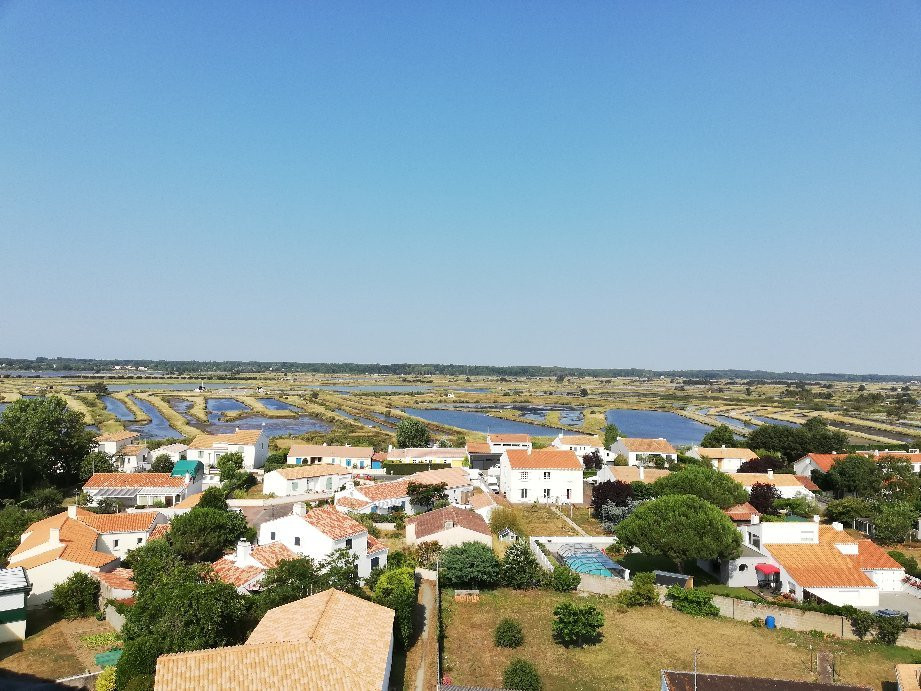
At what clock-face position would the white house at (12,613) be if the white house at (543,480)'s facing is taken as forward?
the white house at (12,613) is roughly at 1 o'clock from the white house at (543,480).

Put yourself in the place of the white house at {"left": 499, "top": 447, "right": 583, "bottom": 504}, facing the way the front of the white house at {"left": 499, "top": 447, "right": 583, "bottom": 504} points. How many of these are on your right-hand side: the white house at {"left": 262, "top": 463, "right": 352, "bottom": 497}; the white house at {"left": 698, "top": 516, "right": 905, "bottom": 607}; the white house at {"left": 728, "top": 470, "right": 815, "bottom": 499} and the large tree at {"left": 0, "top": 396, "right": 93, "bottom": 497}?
2

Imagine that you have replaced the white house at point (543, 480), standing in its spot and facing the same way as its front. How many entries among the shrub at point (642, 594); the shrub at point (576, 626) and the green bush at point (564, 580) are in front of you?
3

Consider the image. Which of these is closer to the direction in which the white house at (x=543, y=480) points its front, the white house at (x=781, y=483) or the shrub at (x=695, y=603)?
the shrub

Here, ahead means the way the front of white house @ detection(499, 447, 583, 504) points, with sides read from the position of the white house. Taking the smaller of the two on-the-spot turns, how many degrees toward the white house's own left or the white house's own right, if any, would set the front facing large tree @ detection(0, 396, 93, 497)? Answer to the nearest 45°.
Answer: approximately 90° to the white house's own right

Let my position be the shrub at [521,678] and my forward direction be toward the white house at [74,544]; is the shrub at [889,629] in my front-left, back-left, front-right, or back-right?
back-right

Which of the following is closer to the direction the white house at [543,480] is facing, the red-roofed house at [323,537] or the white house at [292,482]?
the red-roofed house

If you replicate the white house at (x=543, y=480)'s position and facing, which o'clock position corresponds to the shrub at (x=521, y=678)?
The shrub is roughly at 12 o'clock from the white house.

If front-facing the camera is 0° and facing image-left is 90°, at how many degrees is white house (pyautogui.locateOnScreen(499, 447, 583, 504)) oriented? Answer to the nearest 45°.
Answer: approximately 0°

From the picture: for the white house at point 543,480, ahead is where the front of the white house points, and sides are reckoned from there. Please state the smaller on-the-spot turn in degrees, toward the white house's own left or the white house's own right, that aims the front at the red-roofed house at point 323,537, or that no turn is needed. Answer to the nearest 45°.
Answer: approximately 45° to the white house's own right

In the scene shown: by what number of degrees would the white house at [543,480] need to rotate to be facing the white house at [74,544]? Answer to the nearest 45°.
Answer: approximately 45° to its right

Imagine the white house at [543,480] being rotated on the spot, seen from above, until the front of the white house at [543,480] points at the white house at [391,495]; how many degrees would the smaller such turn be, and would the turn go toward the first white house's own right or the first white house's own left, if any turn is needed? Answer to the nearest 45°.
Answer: approximately 45° to the first white house's own right

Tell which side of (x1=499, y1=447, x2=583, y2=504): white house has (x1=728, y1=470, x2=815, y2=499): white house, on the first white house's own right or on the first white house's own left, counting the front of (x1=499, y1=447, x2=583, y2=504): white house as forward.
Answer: on the first white house's own left
